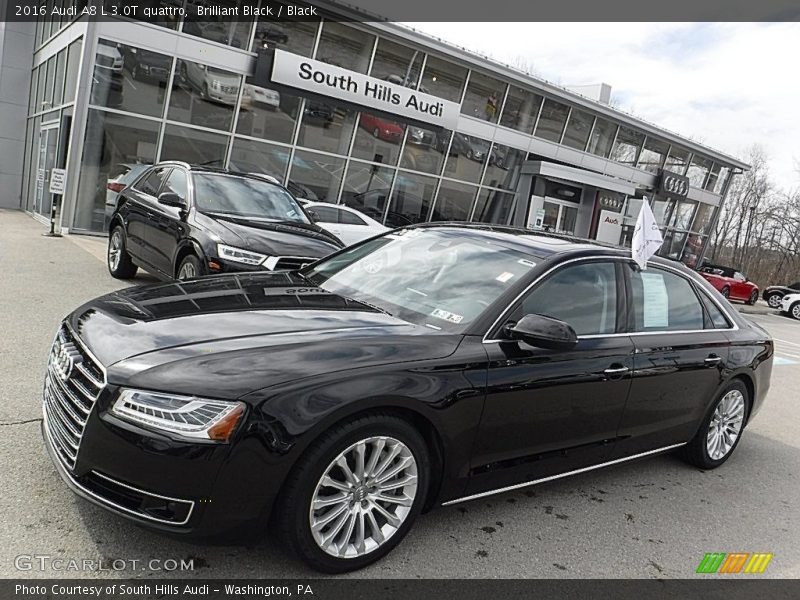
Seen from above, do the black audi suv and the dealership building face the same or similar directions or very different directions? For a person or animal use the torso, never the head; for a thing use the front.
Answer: same or similar directions

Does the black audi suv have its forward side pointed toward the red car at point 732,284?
no

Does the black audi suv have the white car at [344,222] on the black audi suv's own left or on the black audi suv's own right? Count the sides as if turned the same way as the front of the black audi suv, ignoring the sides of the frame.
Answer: on the black audi suv's own left

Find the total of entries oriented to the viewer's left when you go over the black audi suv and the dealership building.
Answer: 0

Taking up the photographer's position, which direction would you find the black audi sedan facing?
facing the viewer and to the left of the viewer

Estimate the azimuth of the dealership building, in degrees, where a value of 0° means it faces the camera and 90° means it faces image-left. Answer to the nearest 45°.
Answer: approximately 315°

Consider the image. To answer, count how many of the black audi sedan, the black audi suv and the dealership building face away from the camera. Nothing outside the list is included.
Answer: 0

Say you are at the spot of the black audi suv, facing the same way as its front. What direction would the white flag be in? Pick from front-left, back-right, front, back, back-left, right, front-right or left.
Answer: front

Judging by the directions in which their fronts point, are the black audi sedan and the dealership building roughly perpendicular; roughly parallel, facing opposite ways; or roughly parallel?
roughly perpendicular

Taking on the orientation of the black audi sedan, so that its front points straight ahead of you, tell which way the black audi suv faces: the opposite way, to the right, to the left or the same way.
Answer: to the left

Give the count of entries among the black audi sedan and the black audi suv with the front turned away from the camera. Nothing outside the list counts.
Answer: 0

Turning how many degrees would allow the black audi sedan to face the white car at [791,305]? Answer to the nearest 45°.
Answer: approximately 180°

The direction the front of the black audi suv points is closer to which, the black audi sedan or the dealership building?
the black audi sedan

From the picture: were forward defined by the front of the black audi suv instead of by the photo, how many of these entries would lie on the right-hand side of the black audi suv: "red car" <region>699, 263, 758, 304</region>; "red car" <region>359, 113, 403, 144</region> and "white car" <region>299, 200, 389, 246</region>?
0

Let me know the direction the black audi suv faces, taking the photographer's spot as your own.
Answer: facing the viewer and to the right of the viewer

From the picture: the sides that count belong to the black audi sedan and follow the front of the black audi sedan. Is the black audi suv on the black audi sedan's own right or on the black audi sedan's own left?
on the black audi sedan's own right

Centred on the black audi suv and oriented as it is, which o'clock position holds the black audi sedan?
The black audi sedan is roughly at 1 o'clock from the black audi suv.
